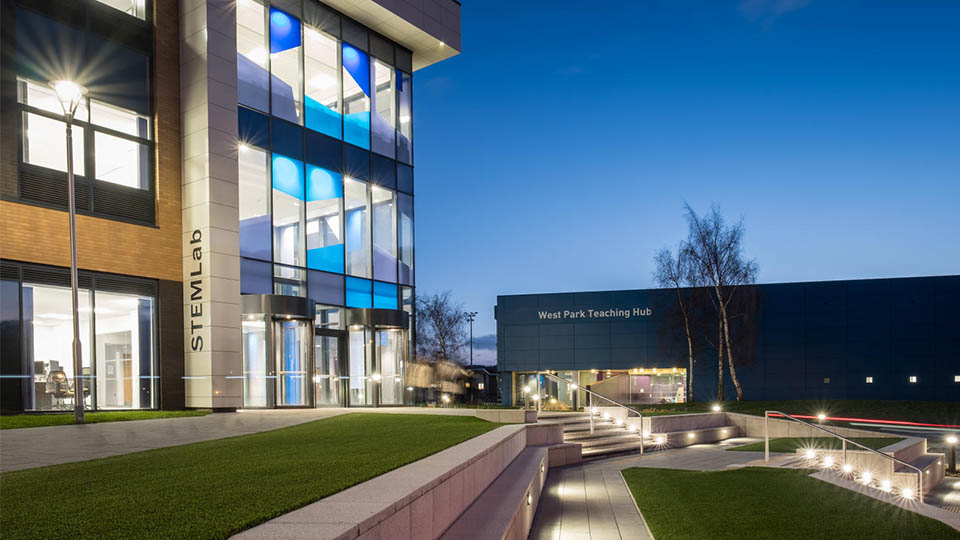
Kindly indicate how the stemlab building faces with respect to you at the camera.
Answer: facing the viewer and to the right of the viewer

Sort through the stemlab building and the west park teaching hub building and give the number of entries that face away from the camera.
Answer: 0

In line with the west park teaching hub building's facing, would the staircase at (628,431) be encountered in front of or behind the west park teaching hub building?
in front

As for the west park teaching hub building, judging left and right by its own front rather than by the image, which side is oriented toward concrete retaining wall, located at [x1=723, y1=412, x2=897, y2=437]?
front

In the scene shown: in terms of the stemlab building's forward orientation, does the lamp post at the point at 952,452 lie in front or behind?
in front

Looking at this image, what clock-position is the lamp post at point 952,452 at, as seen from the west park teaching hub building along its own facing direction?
The lamp post is roughly at 12 o'clock from the west park teaching hub building.

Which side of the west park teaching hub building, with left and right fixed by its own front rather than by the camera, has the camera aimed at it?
front

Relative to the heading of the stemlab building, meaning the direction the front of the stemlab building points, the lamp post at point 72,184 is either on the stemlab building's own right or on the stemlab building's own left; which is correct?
on the stemlab building's own right
